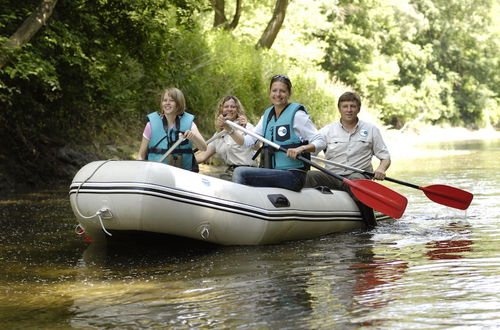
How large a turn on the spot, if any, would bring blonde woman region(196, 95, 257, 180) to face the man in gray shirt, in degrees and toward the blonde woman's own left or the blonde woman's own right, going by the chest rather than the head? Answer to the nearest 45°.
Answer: approximately 90° to the blonde woman's own left

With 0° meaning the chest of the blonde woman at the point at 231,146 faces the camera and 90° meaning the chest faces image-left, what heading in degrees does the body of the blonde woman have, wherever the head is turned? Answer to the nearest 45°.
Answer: approximately 0°

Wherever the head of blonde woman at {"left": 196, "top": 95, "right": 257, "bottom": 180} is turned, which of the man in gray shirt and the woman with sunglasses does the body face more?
the woman with sunglasses

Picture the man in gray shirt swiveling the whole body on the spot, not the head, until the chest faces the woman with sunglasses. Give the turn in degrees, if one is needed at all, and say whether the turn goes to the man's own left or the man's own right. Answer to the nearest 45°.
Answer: approximately 45° to the man's own right

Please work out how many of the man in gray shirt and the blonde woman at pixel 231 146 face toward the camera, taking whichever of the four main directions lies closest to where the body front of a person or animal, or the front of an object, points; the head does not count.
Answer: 2

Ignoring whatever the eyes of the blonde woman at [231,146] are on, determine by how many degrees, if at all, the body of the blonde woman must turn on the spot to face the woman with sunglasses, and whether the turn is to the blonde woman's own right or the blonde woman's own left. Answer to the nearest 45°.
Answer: approximately 45° to the blonde woman's own left
